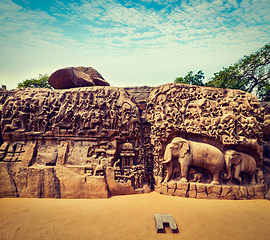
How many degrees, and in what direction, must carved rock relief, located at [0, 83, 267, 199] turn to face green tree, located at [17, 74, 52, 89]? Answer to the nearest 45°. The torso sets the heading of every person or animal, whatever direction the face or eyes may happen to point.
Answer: approximately 135° to its right

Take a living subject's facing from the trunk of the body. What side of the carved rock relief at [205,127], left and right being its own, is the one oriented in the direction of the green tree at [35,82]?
right

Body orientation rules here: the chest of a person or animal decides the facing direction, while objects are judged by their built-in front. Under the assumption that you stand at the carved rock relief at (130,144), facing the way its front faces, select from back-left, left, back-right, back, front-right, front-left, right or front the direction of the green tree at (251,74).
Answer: back-left

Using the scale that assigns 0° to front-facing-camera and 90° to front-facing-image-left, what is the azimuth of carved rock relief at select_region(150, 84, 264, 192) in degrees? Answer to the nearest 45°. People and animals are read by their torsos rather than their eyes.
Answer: approximately 0°

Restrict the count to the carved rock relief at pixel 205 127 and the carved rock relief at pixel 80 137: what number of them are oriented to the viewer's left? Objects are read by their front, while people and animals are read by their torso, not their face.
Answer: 0

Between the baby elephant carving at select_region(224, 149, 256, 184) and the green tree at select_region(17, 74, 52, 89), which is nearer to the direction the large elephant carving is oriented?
the green tree

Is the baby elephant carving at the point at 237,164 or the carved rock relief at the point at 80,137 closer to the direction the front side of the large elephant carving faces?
the carved rock relief

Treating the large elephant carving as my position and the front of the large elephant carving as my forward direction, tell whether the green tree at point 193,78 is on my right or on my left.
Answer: on my right

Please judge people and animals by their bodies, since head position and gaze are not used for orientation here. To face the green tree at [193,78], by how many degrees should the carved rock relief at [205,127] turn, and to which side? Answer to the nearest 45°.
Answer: approximately 180°

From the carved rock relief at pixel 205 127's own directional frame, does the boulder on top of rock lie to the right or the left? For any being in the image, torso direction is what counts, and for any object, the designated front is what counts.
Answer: on its right

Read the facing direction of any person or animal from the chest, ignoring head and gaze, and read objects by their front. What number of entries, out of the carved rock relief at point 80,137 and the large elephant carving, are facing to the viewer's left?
1

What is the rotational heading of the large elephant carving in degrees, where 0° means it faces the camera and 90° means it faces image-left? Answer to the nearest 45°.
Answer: approximately 90°
